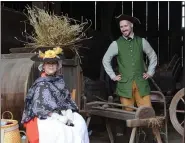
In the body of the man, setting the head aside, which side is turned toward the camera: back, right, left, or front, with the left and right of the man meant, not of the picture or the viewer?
front

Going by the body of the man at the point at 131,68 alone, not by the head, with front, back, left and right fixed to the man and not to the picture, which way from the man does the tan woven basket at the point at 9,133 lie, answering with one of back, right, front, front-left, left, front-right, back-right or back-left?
front-right

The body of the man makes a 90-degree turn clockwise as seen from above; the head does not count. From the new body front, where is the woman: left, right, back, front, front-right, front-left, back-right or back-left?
front-left

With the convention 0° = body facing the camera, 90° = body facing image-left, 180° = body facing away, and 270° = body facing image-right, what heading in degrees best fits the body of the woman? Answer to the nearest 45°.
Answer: approximately 315°

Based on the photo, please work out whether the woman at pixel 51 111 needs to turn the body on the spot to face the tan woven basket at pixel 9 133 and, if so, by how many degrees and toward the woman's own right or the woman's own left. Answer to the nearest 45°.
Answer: approximately 135° to the woman's own right
